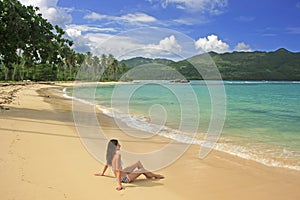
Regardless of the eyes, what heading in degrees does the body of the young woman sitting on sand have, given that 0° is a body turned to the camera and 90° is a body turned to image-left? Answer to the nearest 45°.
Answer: approximately 225°
